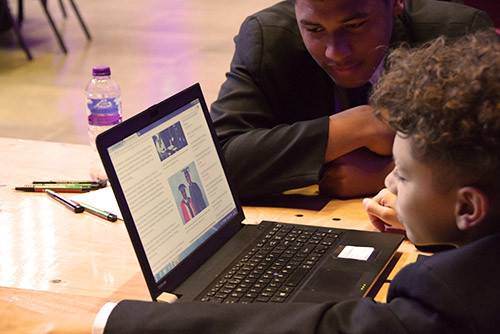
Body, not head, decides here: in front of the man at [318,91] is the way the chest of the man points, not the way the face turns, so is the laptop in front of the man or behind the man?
in front

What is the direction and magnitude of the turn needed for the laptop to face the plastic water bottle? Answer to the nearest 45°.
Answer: approximately 135° to its left

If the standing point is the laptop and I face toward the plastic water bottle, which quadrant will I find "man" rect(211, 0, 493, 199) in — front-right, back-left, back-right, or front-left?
front-right

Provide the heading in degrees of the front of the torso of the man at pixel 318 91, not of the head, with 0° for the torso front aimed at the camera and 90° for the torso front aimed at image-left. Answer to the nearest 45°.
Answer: approximately 0°

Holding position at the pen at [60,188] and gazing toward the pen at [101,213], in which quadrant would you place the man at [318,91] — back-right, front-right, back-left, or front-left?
front-left

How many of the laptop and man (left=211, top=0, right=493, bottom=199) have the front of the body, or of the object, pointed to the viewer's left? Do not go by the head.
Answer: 0

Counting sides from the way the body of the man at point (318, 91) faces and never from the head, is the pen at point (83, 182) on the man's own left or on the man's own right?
on the man's own right

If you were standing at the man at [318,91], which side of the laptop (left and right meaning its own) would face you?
left

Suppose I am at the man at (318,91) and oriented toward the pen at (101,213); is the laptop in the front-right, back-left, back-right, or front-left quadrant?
front-left

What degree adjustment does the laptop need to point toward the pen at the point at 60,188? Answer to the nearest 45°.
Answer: approximately 180°

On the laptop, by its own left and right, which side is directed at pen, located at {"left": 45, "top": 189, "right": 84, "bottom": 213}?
back

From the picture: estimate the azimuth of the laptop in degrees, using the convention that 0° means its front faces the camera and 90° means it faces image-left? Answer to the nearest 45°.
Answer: approximately 315°

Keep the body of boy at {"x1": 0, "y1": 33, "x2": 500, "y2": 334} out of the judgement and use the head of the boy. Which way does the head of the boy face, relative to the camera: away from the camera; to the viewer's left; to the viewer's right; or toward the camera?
to the viewer's left

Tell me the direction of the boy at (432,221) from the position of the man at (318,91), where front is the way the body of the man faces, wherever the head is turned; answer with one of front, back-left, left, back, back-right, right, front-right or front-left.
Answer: front

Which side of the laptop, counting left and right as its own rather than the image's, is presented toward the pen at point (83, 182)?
back
